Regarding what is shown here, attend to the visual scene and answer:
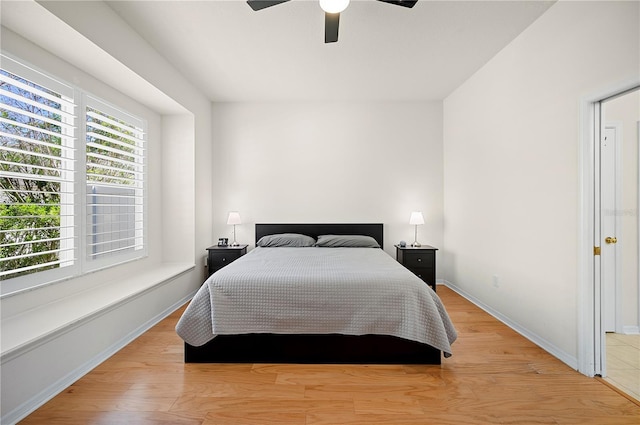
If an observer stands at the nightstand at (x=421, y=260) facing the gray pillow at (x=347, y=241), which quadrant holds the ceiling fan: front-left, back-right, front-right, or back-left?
front-left

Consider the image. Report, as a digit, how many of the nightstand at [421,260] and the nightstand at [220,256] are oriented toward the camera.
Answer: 2

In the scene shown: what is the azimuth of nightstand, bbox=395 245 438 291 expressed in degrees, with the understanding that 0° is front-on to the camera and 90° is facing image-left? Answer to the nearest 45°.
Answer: approximately 0°

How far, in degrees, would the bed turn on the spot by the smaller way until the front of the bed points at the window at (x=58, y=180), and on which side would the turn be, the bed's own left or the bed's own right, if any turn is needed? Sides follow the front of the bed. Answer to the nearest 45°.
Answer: approximately 90° to the bed's own right

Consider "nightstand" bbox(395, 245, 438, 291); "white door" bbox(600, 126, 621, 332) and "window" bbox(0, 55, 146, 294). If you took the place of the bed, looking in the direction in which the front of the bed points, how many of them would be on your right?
1

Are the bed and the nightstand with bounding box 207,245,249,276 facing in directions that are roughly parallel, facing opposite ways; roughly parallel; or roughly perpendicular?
roughly parallel

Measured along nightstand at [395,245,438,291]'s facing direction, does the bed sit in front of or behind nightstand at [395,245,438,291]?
in front

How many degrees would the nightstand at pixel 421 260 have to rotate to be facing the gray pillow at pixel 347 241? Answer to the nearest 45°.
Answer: approximately 90° to its right

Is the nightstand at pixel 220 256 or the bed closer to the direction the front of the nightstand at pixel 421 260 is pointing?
the bed

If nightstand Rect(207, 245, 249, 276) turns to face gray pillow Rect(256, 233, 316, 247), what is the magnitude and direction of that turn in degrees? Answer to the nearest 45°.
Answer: approximately 90° to its left

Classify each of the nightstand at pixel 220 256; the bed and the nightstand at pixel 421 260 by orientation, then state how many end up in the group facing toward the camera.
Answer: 3

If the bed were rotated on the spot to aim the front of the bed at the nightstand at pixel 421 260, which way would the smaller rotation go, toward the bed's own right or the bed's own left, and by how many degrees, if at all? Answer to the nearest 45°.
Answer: approximately 135° to the bed's own left

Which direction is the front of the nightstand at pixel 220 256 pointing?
toward the camera

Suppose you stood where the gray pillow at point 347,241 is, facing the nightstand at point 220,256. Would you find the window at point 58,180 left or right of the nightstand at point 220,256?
left

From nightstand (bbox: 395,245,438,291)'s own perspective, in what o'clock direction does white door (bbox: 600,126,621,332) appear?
The white door is roughly at 10 o'clock from the nightstand.
